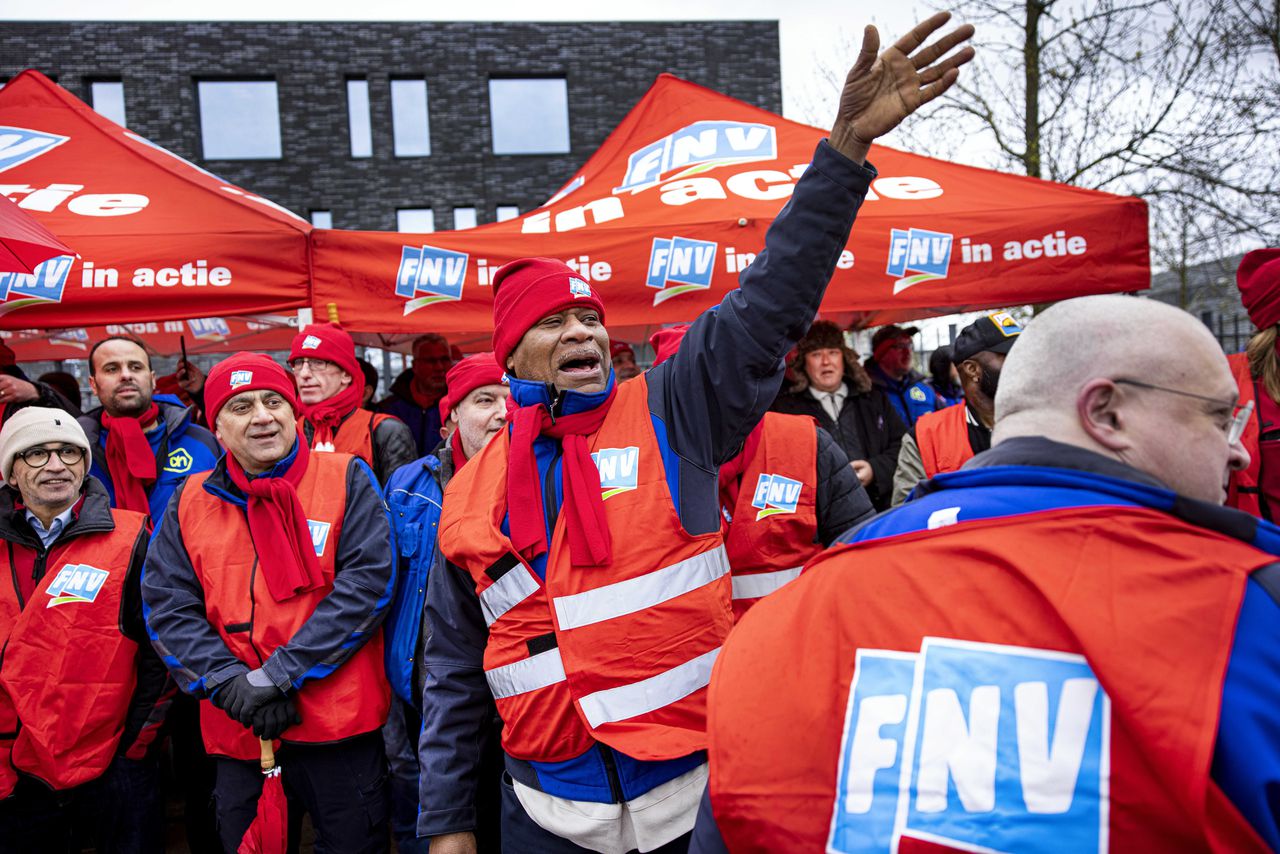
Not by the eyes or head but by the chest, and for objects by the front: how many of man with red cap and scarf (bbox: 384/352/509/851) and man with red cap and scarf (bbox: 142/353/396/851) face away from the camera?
0

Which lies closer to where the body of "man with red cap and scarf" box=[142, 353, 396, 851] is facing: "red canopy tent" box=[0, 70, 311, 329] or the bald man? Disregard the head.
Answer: the bald man

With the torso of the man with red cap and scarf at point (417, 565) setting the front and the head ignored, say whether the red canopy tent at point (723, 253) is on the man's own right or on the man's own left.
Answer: on the man's own left

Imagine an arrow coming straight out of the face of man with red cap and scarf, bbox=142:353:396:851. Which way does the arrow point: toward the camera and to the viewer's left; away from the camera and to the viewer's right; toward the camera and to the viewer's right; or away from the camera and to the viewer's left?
toward the camera and to the viewer's right

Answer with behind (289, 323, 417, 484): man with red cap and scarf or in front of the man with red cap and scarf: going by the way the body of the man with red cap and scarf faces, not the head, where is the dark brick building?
behind
